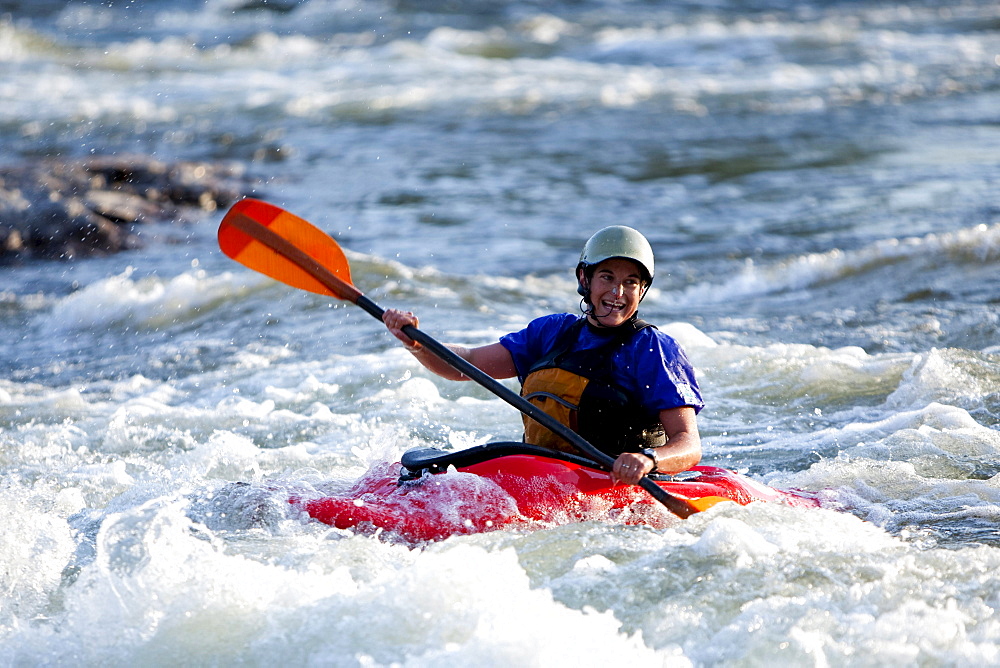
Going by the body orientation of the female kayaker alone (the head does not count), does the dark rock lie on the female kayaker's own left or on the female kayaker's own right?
on the female kayaker's own right
